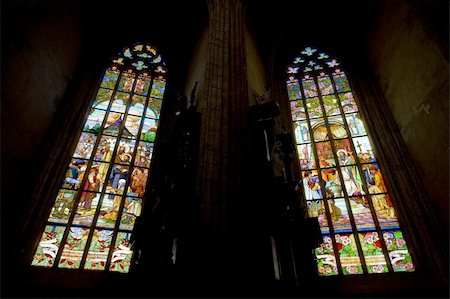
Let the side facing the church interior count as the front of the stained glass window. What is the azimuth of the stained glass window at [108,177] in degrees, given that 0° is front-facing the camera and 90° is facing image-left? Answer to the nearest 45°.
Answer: approximately 0°
